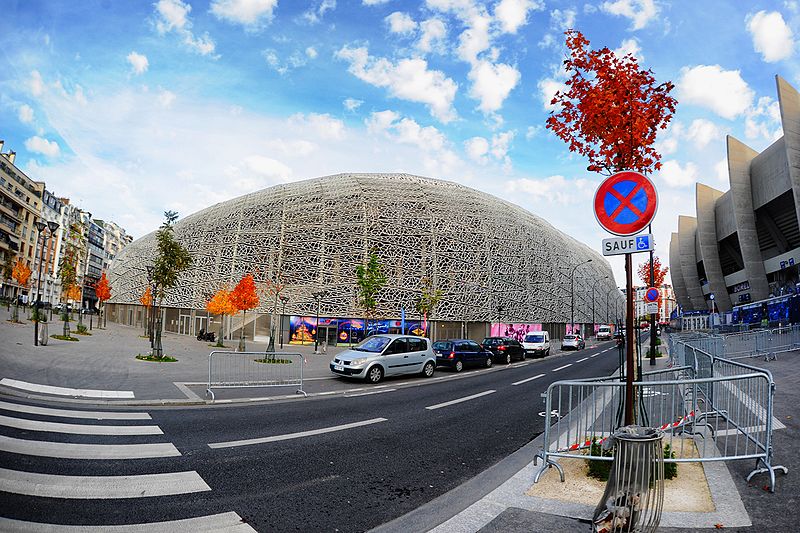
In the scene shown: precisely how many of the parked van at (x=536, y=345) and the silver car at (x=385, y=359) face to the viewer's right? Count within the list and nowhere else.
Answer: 0

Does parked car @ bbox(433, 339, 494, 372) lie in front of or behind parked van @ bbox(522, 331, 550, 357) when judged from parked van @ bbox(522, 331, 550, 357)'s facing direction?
in front

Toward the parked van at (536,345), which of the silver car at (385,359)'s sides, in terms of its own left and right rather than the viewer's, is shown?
back

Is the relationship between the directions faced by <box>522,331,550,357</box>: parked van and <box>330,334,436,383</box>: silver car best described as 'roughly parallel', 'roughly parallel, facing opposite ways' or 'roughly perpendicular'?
roughly parallel

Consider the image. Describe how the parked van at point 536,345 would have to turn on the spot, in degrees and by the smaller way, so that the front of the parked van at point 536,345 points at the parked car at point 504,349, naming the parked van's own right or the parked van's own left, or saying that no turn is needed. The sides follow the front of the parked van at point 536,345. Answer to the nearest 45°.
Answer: approximately 45° to the parked van's own left

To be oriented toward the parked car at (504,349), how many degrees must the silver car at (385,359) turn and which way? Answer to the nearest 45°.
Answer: approximately 180°

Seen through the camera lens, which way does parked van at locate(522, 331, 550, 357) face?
facing the viewer and to the left of the viewer

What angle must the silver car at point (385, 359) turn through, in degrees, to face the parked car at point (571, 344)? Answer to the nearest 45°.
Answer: approximately 180°

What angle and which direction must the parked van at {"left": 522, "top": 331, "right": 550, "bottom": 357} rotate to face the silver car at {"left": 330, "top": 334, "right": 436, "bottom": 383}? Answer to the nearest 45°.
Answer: approximately 45° to its left
